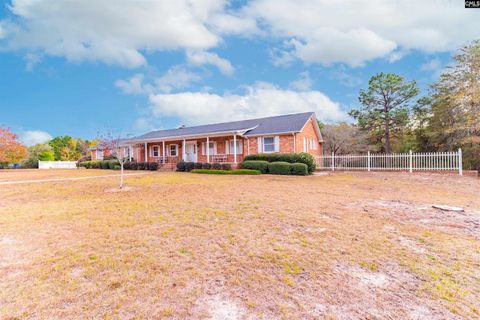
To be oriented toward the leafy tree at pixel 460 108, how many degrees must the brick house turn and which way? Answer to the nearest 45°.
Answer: approximately 135° to its left

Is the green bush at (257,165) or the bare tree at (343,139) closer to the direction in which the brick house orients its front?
the green bush

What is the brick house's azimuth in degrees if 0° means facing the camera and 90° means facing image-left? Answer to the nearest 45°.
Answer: approximately 45°

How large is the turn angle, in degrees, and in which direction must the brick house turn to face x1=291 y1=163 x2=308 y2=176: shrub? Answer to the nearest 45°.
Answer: approximately 45° to its left

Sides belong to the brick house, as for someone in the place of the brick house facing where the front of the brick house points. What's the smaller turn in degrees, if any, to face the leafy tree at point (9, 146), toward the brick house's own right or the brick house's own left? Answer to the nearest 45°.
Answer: approximately 90° to the brick house's own right

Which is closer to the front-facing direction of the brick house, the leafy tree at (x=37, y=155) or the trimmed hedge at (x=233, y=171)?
the trimmed hedge

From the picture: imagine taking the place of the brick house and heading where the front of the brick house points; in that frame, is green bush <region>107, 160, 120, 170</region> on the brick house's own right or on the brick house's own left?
on the brick house's own right

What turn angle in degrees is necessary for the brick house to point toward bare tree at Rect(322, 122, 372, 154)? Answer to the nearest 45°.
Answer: approximately 135° to its left

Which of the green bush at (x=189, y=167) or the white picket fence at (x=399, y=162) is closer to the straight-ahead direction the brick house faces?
the green bush

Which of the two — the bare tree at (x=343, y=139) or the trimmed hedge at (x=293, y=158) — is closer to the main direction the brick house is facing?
the trimmed hedge

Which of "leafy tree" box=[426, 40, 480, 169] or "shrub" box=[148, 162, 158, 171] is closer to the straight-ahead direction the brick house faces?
the shrub

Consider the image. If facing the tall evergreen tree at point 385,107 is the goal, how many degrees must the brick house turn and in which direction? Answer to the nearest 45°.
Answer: approximately 135° to its left

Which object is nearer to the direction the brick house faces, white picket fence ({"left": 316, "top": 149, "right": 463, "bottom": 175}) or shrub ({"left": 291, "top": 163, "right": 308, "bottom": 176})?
the shrub
